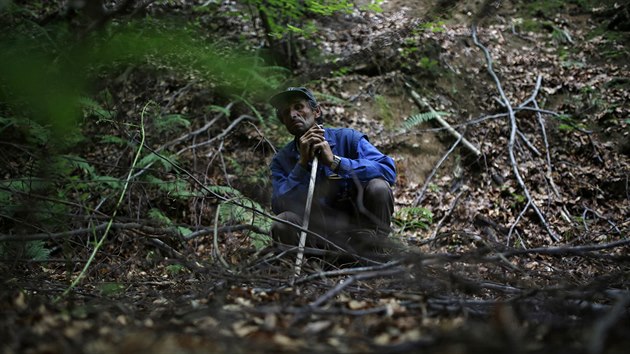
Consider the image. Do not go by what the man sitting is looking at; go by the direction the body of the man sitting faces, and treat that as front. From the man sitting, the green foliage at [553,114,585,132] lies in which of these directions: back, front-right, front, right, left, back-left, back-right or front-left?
back

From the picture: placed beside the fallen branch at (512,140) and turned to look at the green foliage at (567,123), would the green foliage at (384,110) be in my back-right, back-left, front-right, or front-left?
back-left

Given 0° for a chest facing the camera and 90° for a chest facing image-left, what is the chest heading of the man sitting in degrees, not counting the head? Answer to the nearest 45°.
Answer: approximately 45°
